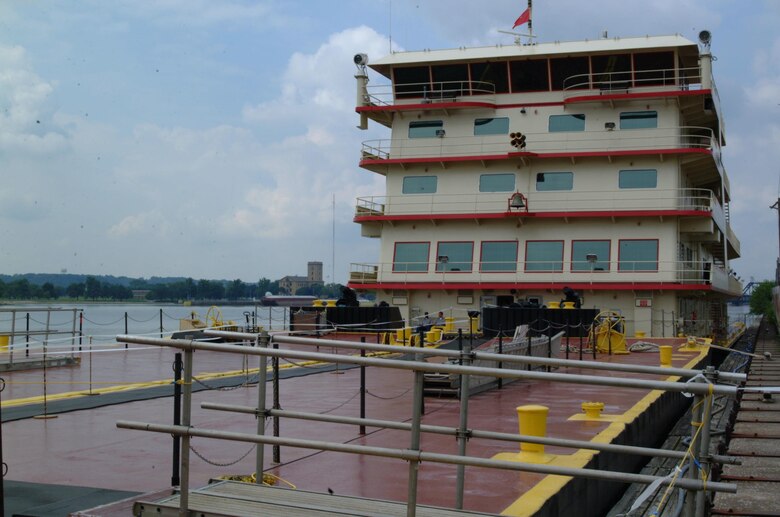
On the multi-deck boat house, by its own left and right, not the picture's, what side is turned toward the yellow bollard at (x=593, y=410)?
front

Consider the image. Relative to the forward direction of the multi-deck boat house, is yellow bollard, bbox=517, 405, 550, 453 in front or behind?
in front

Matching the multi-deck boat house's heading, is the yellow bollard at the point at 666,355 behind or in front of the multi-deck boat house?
in front

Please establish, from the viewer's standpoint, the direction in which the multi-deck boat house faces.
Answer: facing the viewer
